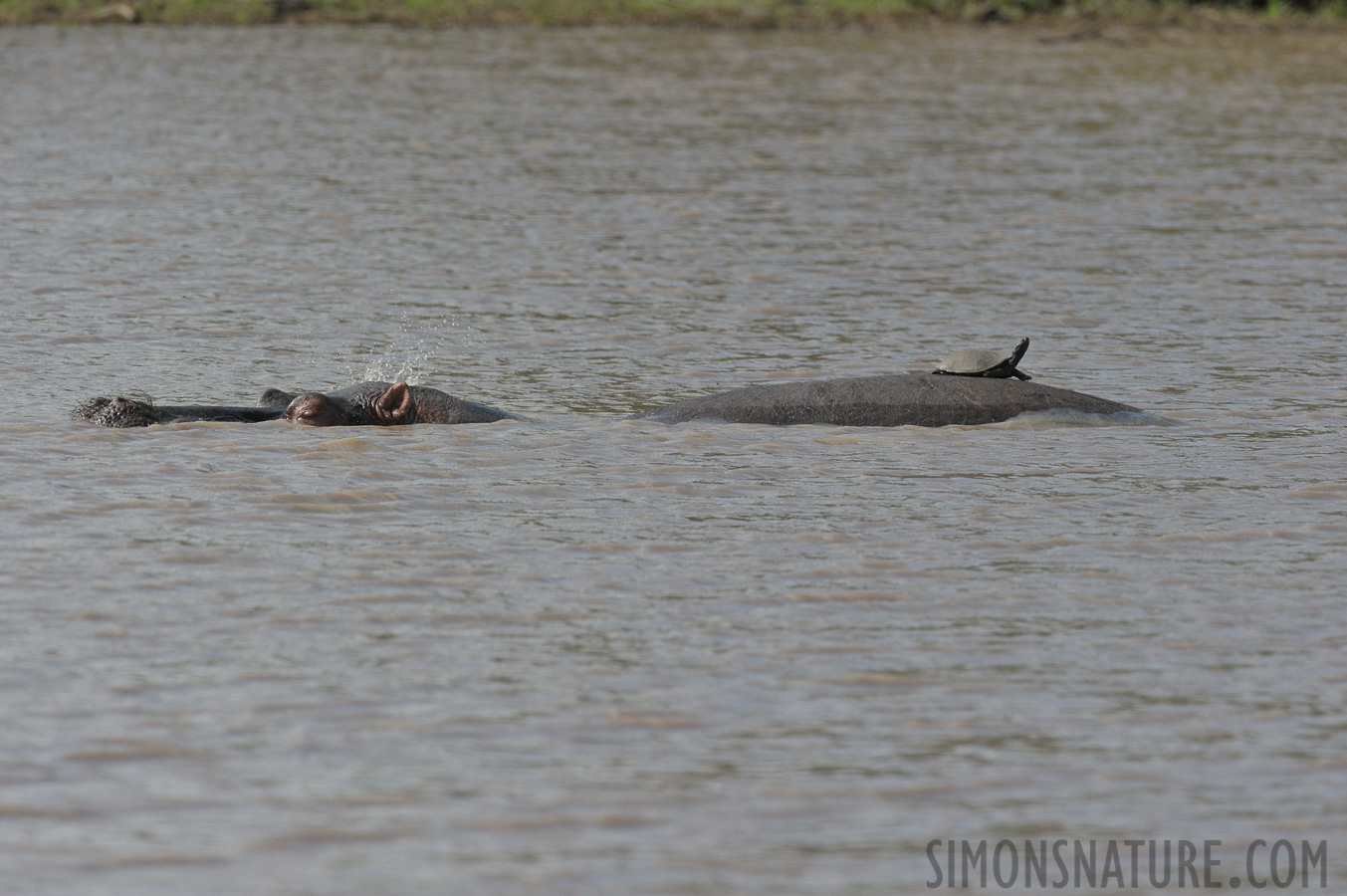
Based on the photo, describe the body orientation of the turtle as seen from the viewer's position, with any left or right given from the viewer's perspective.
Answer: facing to the right of the viewer

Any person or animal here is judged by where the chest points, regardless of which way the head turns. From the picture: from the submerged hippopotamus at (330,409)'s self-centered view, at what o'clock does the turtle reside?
The turtle is roughly at 6 o'clock from the submerged hippopotamus.

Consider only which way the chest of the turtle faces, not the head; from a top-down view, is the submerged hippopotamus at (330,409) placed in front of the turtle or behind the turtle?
behind

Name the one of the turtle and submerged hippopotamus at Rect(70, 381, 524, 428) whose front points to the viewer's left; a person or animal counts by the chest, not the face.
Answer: the submerged hippopotamus

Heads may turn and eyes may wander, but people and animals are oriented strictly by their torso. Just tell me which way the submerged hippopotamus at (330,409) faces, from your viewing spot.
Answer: facing to the left of the viewer

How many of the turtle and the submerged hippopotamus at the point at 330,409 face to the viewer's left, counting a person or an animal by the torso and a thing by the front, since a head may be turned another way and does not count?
1

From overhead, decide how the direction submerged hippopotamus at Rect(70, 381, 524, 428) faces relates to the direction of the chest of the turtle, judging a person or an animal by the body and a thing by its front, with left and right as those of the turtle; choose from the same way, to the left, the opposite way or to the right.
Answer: the opposite way

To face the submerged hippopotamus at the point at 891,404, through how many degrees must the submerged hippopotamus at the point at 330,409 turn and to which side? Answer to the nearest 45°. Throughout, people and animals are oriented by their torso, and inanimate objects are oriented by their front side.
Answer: approximately 180°
